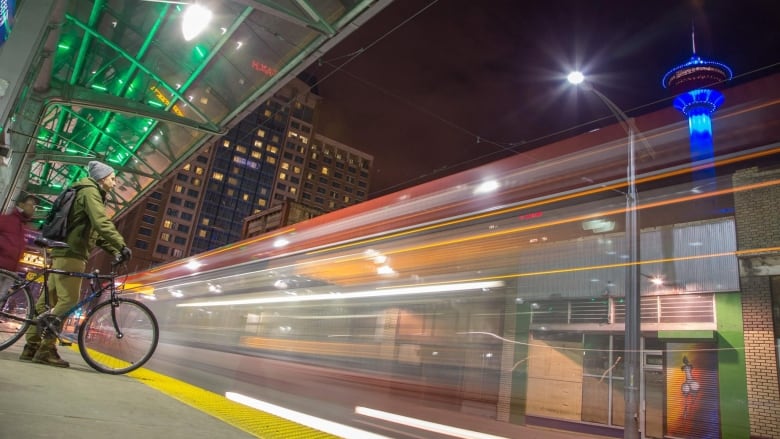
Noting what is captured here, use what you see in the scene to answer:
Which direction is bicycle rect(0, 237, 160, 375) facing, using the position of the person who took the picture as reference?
facing to the right of the viewer

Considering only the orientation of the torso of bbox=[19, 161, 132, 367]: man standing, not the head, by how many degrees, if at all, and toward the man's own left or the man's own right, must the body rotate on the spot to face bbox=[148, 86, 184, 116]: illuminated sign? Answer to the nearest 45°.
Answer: approximately 90° to the man's own left

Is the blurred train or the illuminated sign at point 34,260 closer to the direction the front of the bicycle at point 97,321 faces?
the blurred train

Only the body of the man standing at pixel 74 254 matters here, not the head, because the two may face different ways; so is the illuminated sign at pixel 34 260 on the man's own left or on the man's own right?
on the man's own left

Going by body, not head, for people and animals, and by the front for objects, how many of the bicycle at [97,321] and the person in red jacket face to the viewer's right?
2

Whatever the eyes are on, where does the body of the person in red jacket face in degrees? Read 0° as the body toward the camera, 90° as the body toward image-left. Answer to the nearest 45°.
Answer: approximately 270°

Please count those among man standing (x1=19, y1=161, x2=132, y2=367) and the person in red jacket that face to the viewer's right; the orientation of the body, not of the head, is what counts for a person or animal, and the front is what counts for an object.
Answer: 2

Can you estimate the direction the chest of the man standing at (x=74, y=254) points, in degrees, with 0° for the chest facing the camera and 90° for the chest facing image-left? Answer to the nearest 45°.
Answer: approximately 270°

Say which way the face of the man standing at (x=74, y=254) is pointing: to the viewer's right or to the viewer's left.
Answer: to the viewer's right
